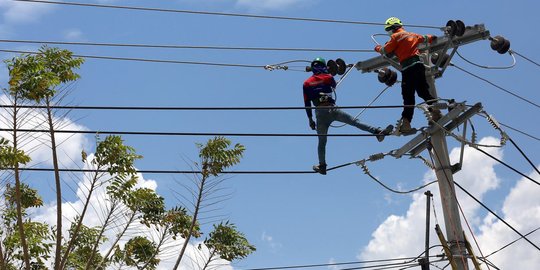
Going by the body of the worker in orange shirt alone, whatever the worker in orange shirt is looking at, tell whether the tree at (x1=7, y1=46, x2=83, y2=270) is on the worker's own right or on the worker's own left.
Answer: on the worker's own left
